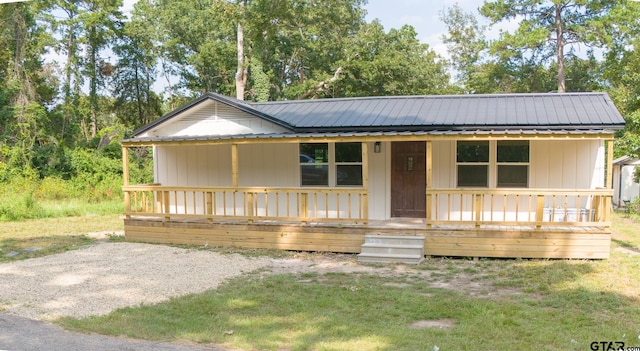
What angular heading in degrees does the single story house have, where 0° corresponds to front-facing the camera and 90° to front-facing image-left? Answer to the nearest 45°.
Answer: approximately 0°

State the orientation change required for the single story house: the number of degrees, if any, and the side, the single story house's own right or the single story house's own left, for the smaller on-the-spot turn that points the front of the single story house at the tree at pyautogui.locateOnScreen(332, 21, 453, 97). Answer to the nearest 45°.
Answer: approximately 180°

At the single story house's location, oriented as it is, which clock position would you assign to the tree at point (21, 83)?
The tree is roughly at 4 o'clock from the single story house.

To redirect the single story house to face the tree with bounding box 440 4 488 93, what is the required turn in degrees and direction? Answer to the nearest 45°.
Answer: approximately 180°

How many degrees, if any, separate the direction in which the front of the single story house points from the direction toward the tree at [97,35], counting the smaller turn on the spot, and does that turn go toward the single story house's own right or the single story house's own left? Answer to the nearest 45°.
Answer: approximately 135° to the single story house's own right

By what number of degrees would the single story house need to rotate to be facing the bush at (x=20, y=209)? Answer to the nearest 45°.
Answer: approximately 90° to its right

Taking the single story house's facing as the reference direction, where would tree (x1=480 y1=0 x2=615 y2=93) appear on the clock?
The tree is roughly at 7 o'clock from the single story house.
